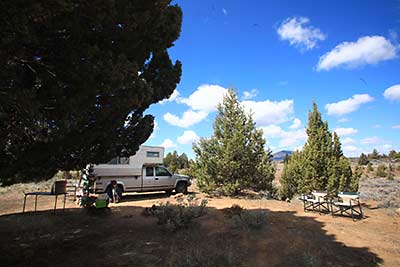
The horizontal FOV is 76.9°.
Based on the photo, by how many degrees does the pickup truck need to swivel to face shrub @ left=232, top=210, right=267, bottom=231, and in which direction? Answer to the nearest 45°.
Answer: approximately 90° to its right

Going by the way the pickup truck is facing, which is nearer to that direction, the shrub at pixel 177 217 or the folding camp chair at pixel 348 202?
the folding camp chair

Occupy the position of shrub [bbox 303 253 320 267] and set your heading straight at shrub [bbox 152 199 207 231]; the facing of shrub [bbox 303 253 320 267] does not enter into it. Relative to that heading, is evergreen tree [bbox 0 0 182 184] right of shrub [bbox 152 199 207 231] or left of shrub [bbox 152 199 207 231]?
left

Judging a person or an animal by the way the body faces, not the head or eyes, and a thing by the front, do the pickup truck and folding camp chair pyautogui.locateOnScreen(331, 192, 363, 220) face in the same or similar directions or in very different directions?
very different directions

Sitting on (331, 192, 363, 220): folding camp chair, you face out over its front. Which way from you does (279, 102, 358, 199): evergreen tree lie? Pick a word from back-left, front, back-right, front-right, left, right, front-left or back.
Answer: back-right

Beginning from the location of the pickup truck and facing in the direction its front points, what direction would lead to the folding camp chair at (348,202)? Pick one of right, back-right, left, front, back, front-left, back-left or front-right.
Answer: front-right

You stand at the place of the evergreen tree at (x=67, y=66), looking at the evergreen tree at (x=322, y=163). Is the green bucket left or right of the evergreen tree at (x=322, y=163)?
left

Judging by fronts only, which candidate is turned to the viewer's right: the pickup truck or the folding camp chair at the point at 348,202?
the pickup truck

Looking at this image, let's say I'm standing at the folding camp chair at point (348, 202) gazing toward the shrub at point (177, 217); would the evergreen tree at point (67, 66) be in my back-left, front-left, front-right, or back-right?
front-left

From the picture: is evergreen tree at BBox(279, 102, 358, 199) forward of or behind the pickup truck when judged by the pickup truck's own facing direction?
forward

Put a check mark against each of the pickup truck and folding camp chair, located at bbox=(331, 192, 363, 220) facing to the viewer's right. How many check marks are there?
1

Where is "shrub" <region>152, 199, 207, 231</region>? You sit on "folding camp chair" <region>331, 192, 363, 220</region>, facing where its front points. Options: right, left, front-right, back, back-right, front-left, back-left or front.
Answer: front

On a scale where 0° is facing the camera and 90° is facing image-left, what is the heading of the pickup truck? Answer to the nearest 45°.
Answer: approximately 270°

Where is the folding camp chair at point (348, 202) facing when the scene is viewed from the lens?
facing the viewer and to the left of the viewer

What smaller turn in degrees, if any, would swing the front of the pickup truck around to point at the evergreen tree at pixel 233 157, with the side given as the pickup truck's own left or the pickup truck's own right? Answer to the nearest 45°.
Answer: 0° — it already faces it

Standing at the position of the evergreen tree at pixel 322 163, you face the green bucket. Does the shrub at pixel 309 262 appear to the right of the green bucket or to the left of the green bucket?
left

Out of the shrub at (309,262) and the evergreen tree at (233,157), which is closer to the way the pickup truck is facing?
the evergreen tree
